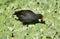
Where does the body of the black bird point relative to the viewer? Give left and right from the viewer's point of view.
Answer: facing to the right of the viewer
